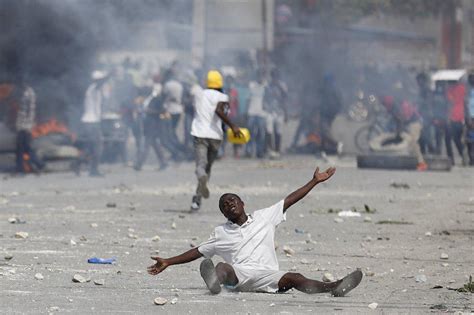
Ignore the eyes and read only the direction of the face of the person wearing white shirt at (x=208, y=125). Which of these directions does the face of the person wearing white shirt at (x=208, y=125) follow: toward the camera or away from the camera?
away from the camera

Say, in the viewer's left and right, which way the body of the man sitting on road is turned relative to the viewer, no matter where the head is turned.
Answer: facing the viewer

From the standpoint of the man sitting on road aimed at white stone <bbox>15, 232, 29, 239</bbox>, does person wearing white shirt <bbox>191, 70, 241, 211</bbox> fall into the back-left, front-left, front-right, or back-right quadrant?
front-right

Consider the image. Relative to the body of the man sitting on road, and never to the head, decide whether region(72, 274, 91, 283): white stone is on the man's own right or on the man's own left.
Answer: on the man's own right

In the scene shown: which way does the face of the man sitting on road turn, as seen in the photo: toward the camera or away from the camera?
toward the camera

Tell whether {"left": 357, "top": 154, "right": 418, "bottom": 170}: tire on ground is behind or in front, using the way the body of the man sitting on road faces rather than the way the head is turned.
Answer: behind
